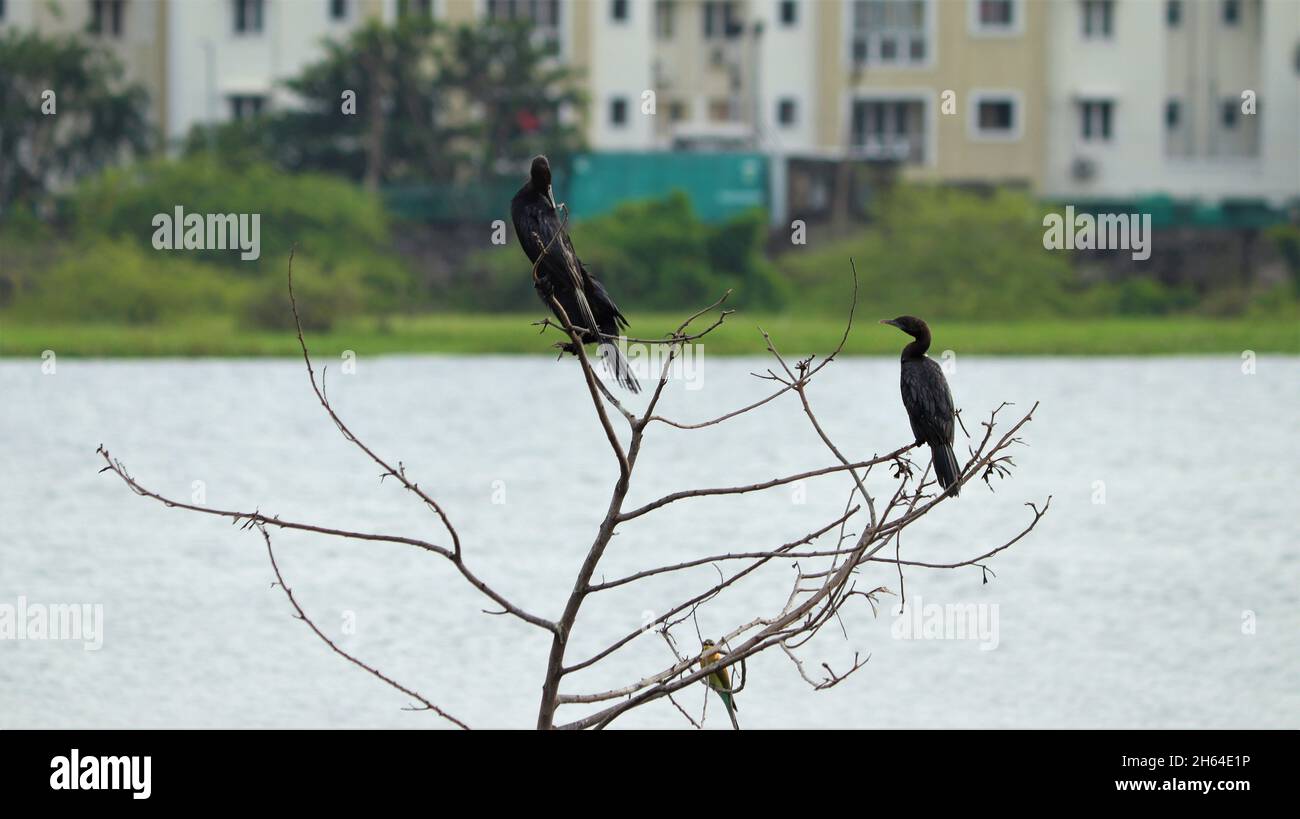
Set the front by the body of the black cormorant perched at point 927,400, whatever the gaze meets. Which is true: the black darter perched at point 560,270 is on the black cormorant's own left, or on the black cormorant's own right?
on the black cormorant's own left

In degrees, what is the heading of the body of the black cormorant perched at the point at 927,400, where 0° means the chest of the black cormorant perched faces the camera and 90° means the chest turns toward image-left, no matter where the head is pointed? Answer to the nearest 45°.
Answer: approximately 135°

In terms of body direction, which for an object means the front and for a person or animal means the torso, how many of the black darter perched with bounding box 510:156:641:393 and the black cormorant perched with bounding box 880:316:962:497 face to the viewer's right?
0

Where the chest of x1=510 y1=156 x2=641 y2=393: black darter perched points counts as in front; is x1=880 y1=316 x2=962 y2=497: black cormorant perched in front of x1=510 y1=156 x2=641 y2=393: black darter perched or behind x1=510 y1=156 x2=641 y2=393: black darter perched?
behind

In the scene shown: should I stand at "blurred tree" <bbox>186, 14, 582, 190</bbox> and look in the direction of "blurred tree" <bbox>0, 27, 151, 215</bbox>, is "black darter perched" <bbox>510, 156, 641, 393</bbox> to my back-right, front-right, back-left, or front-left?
back-left
